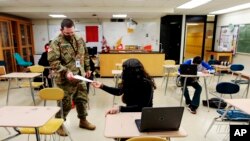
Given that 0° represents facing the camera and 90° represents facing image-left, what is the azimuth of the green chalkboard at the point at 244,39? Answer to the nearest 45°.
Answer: approximately 45°

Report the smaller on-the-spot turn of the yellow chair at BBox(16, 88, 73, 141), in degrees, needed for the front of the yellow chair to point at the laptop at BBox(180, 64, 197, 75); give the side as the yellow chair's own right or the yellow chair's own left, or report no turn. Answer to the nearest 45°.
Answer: approximately 135° to the yellow chair's own left

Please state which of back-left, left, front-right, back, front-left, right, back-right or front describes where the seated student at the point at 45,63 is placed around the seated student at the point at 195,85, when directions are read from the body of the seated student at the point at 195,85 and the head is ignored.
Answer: right

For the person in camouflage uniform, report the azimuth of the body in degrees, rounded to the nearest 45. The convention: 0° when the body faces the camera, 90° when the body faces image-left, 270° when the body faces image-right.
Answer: approximately 315°

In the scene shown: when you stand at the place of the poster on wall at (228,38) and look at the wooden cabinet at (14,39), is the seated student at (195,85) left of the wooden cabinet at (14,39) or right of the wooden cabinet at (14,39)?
left

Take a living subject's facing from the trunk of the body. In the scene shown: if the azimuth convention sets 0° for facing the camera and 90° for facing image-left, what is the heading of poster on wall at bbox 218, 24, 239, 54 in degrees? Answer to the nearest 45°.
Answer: approximately 45°

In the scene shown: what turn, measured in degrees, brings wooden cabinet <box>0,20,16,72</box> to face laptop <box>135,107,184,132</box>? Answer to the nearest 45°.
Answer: approximately 45° to its right

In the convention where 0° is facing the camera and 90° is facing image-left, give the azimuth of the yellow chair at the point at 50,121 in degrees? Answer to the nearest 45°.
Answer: approximately 45°

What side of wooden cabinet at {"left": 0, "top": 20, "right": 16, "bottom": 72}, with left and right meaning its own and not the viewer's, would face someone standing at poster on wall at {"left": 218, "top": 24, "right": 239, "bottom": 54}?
front

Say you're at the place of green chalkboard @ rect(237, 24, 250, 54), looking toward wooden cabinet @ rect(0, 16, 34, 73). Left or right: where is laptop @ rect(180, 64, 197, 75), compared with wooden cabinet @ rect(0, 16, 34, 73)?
left
